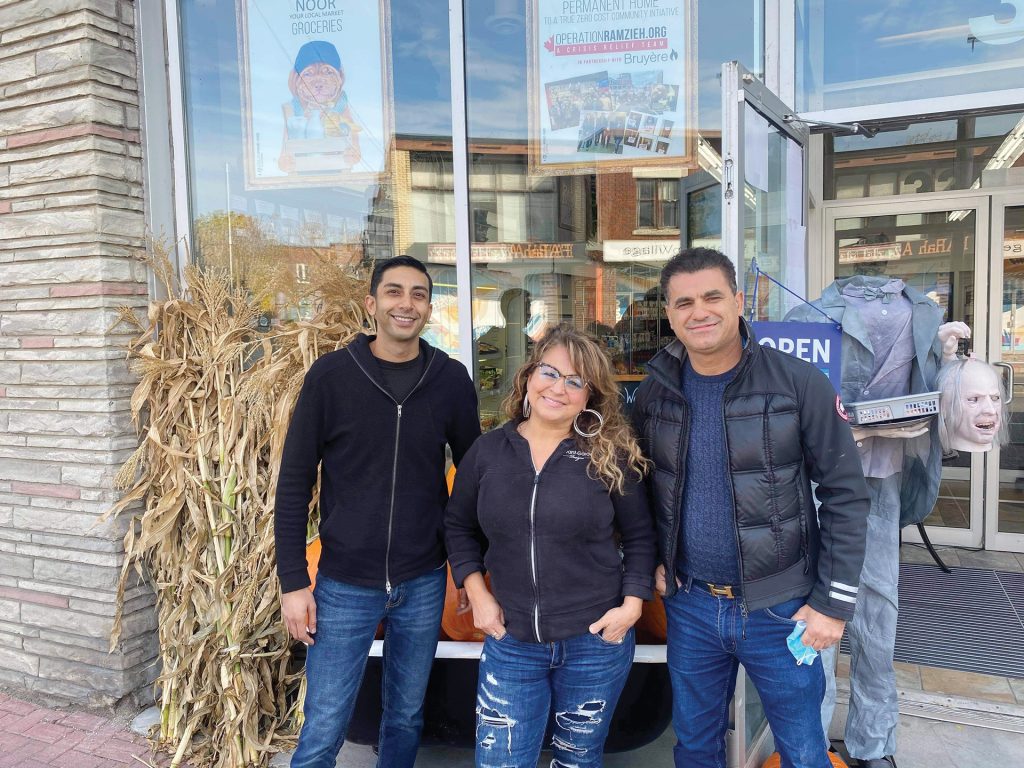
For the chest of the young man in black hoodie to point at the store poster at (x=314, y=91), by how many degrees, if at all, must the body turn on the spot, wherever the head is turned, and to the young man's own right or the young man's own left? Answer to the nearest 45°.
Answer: approximately 180°

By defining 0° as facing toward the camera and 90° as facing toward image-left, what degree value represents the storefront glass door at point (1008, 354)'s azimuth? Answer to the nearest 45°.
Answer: approximately 0°

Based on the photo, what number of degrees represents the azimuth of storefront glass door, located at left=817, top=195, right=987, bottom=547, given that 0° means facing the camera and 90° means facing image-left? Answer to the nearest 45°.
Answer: approximately 0°

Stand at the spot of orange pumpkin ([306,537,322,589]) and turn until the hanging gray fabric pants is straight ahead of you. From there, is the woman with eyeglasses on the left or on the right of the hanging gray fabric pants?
right

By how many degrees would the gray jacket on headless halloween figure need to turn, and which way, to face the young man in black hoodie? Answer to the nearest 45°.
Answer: approximately 45° to its right

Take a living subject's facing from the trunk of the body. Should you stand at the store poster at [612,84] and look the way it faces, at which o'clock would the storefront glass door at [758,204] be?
The storefront glass door is roughly at 11 o'clock from the store poster.

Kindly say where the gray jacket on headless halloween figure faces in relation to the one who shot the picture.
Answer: facing the viewer

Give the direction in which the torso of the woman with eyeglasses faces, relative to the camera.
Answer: toward the camera

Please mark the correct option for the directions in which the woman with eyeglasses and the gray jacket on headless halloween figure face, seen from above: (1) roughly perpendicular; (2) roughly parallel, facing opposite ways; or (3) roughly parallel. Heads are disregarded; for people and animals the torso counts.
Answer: roughly parallel
